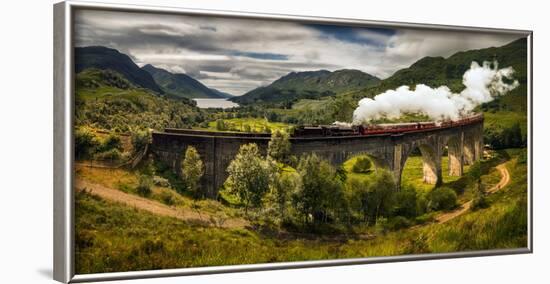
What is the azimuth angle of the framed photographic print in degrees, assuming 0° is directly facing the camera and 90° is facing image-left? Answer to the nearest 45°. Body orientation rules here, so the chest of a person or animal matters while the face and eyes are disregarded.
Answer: approximately 315°
